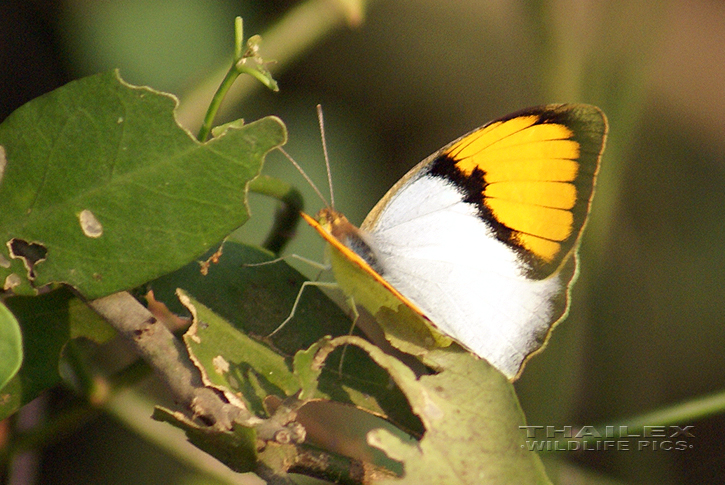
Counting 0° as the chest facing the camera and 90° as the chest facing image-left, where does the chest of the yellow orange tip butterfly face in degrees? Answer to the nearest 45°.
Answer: approximately 90°

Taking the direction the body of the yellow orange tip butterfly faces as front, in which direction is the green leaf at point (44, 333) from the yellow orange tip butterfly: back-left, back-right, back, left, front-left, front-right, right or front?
front-left

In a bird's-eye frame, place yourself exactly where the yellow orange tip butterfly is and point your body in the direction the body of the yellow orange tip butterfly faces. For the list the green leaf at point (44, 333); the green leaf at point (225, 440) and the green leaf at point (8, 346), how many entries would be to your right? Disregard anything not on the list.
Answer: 0
